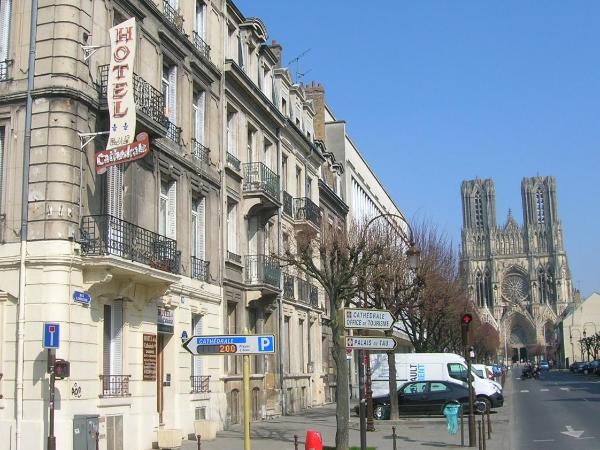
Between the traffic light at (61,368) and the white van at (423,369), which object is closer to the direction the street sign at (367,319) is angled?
the traffic light

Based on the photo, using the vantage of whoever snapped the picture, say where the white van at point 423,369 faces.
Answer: facing to the right of the viewer

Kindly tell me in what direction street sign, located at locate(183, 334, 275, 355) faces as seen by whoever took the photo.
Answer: facing the viewer

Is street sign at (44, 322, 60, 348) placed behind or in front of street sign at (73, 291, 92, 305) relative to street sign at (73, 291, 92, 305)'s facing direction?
in front

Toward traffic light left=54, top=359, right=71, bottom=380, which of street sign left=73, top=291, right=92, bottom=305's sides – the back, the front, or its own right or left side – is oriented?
right

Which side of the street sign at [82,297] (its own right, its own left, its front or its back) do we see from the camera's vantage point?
front
